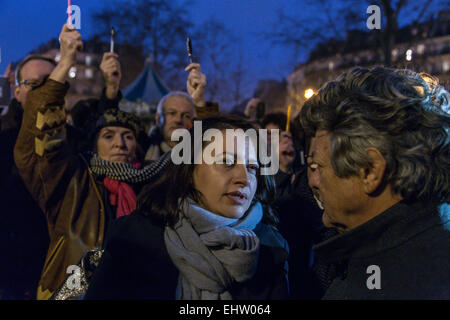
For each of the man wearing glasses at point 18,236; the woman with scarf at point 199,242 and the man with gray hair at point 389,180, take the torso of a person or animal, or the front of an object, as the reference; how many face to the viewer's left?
1

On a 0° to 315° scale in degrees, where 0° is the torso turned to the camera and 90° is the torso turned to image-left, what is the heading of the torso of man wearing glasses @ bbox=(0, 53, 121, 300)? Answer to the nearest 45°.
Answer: approximately 315°

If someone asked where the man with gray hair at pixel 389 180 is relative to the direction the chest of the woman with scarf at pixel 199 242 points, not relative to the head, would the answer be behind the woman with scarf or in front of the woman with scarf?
in front

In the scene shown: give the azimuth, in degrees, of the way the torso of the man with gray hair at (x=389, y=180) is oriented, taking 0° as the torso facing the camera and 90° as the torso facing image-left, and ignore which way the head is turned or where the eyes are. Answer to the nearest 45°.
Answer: approximately 90°

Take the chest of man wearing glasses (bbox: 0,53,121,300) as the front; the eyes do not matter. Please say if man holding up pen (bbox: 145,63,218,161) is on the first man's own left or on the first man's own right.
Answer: on the first man's own left

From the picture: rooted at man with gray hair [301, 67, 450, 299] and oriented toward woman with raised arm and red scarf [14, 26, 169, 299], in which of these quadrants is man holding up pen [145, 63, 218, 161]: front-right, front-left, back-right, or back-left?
front-right

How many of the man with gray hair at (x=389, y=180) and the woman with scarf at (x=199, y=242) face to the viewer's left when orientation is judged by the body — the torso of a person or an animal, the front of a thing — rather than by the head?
1

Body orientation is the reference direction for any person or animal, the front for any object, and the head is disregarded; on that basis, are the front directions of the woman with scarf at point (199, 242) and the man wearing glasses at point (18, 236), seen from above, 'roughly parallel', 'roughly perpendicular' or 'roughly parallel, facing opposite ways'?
roughly parallel

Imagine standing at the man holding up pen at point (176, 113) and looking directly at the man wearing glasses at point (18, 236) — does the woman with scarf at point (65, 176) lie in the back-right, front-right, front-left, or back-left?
front-left

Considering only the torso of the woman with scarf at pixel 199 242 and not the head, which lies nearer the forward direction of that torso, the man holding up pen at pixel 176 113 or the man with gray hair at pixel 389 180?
the man with gray hair

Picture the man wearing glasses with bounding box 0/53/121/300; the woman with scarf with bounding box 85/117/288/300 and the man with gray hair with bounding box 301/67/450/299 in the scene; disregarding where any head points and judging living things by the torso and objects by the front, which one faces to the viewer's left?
the man with gray hair

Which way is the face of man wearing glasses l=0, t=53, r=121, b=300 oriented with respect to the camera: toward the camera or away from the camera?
toward the camera

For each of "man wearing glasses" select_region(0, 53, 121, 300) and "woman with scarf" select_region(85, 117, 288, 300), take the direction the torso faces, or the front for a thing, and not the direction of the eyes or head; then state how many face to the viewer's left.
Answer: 0

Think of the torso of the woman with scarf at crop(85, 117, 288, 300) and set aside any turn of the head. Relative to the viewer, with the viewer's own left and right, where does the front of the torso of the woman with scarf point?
facing the viewer and to the right of the viewer
